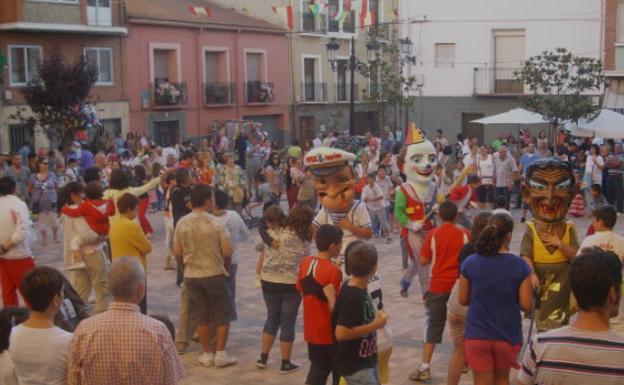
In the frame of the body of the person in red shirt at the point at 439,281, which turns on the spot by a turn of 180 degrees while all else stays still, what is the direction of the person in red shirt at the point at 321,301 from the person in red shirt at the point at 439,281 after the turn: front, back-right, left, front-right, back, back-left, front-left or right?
front-right

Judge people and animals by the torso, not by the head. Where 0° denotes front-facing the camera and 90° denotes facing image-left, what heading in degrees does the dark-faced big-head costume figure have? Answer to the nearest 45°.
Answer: approximately 0°

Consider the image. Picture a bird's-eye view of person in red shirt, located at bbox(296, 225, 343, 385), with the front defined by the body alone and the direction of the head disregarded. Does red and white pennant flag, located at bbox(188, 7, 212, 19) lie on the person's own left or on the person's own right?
on the person's own left

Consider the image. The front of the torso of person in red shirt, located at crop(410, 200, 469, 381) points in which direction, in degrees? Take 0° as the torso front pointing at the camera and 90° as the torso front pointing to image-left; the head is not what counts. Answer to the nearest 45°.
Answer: approximately 180°

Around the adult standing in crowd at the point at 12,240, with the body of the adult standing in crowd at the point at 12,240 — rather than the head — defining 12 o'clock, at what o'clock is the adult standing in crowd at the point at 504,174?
the adult standing in crowd at the point at 504,174 is roughly at 2 o'clock from the adult standing in crowd at the point at 12,240.

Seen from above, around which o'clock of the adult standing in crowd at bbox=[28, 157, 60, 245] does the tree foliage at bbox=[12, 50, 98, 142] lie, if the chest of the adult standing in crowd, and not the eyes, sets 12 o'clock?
The tree foliage is roughly at 6 o'clock from the adult standing in crowd.

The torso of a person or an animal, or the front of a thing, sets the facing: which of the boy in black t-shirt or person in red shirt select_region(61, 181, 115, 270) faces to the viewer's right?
the boy in black t-shirt

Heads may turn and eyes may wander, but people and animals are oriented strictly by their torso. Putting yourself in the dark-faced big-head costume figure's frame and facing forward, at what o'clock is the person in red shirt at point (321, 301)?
The person in red shirt is roughly at 2 o'clock from the dark-faced big-head costume figure.

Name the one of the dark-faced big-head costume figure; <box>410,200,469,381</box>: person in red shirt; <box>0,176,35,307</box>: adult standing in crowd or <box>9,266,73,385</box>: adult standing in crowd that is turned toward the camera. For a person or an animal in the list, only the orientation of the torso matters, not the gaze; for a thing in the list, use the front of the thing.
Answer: the dark-faced big-head costume figure

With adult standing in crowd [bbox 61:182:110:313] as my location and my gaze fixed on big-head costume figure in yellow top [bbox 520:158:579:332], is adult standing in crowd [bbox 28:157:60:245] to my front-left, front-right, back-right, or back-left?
back-left
